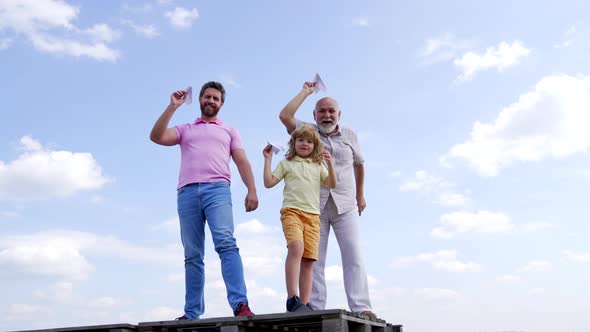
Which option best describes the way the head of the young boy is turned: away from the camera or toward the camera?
toward the camera

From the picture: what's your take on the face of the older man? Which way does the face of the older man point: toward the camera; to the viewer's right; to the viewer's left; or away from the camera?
toward the camera

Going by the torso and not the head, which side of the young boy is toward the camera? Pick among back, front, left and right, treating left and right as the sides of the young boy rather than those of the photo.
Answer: front

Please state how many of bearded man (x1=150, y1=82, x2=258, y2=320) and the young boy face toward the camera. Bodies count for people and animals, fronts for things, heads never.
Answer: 2

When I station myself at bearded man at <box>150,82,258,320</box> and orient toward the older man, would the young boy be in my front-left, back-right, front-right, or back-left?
front-right

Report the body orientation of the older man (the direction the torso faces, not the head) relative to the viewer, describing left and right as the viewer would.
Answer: facing the viewer

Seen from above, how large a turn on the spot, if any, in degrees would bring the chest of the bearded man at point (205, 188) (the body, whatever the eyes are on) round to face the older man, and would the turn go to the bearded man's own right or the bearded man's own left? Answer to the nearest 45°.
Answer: approximately 90° to the bearded man's own left

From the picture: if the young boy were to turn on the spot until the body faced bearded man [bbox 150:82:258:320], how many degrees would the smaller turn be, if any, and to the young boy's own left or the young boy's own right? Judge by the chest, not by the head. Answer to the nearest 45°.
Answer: approximately 90° to the young boy's own right

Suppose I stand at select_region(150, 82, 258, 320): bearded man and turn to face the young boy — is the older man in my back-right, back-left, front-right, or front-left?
front-left

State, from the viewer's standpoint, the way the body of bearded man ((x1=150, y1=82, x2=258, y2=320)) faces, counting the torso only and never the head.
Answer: toward the camera

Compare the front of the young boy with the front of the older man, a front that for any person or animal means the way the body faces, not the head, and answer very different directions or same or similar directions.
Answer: same or similar directions

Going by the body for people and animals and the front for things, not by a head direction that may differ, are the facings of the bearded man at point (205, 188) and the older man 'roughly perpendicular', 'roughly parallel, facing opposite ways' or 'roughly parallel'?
roughly parallel

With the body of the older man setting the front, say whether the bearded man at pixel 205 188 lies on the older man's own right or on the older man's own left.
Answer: on the older man's own right
